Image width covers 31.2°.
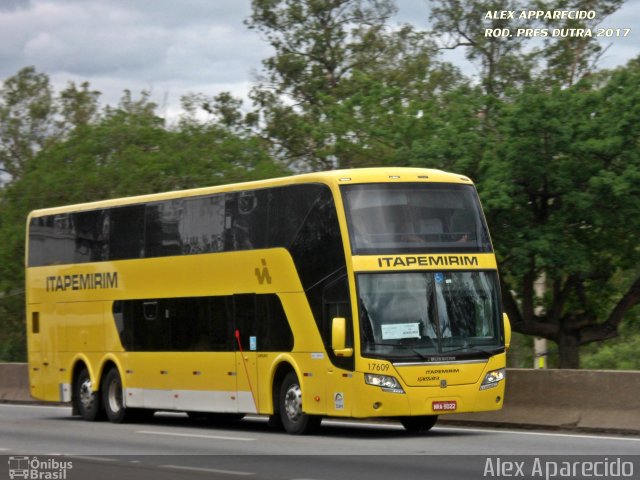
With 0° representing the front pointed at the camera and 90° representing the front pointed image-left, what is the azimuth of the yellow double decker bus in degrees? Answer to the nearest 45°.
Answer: approximately 315°

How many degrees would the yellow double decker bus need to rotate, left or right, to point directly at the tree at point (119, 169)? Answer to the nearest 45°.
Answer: approximately 135° to its left

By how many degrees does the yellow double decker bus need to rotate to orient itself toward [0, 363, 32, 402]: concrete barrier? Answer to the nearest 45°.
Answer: approximately 180°

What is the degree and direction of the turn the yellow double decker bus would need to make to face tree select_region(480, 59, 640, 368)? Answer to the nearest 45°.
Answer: approximately 90° to its left
